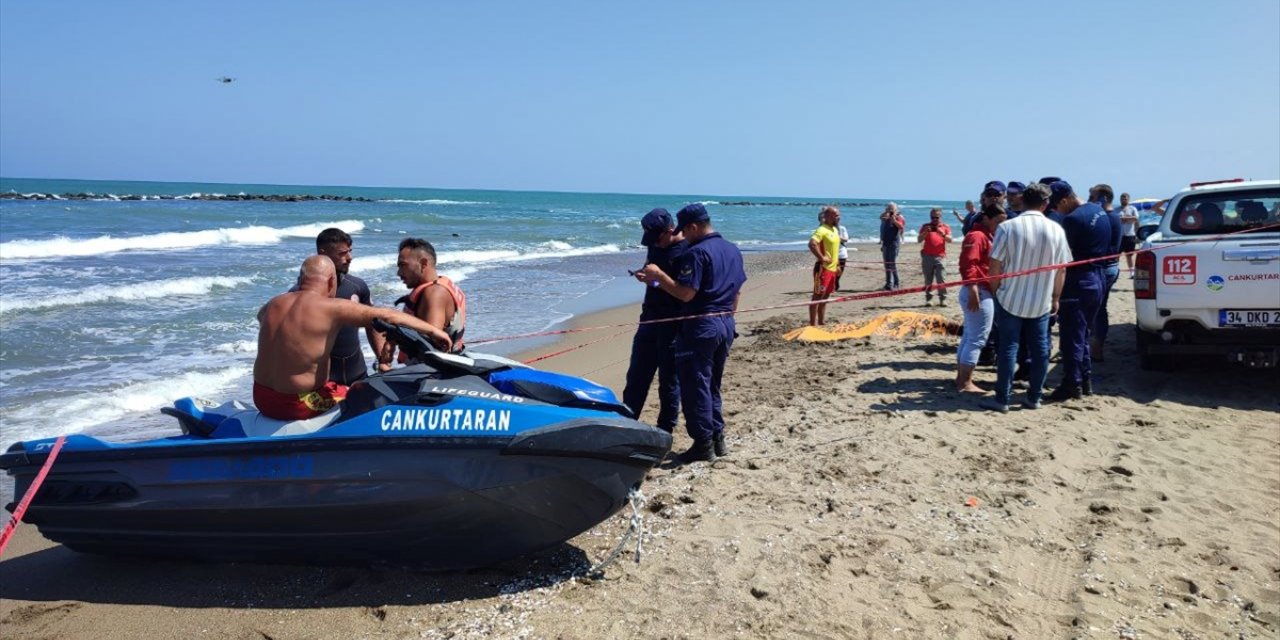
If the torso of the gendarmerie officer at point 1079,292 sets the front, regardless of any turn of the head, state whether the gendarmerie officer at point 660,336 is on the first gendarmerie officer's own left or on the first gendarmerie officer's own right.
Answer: on the first gendarmerie officer's own left

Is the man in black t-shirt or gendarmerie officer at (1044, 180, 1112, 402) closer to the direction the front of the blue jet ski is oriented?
the gendarmerie officer

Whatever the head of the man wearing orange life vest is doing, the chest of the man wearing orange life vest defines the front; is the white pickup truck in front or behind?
behind

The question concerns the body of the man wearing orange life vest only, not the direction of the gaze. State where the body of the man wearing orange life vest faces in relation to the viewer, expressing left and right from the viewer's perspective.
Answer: facing to the left of the viewer

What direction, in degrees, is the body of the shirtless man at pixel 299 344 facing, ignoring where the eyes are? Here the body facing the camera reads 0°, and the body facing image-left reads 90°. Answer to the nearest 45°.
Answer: approximately 225°

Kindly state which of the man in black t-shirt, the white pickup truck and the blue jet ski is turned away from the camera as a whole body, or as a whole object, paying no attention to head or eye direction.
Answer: the white pickup truck

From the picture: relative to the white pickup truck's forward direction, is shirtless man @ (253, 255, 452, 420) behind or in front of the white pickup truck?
behind
